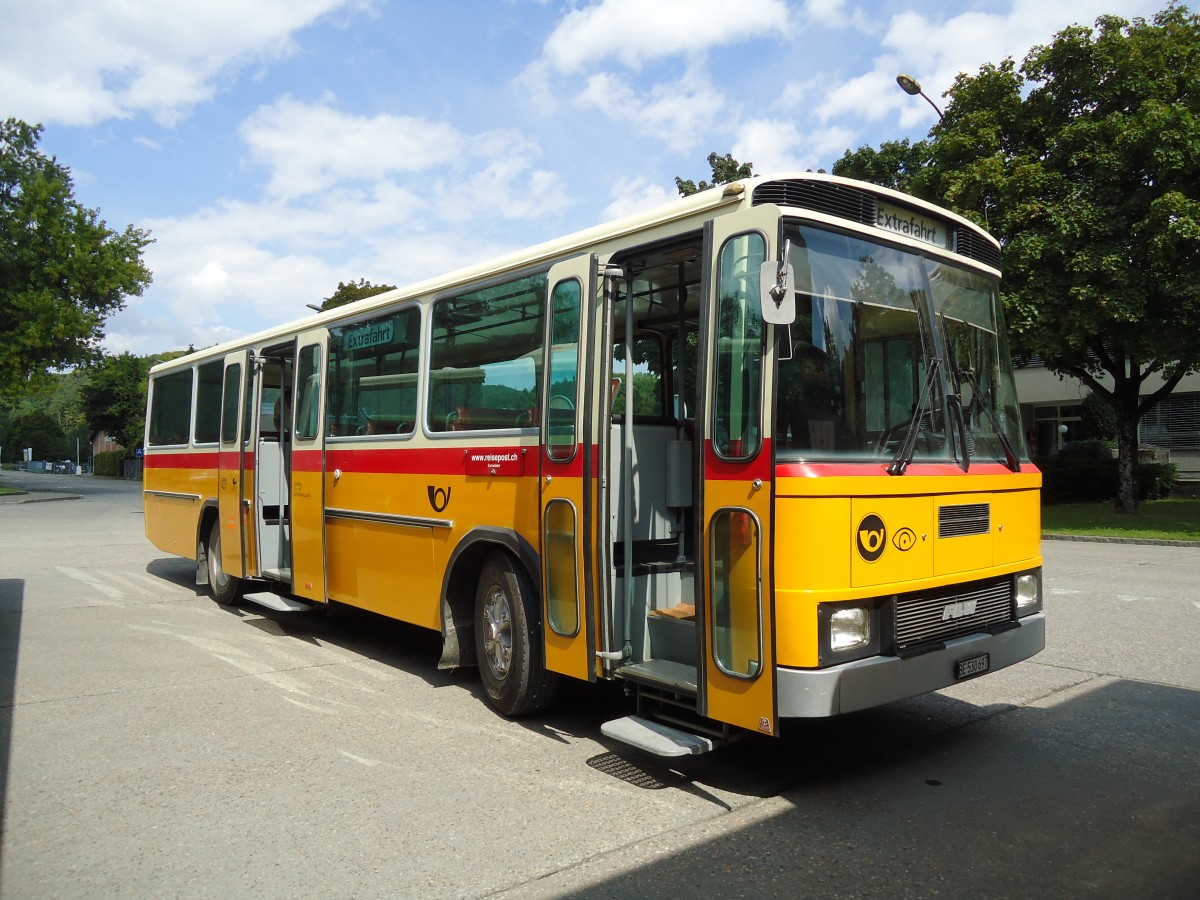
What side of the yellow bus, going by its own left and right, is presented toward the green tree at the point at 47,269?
back

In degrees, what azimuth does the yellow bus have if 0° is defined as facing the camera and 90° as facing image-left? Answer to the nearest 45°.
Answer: approximately 315°

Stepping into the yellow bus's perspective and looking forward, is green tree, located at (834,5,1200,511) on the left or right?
on its left

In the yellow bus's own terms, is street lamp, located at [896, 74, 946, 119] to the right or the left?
on its left

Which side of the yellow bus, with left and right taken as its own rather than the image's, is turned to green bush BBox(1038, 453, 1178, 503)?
left
